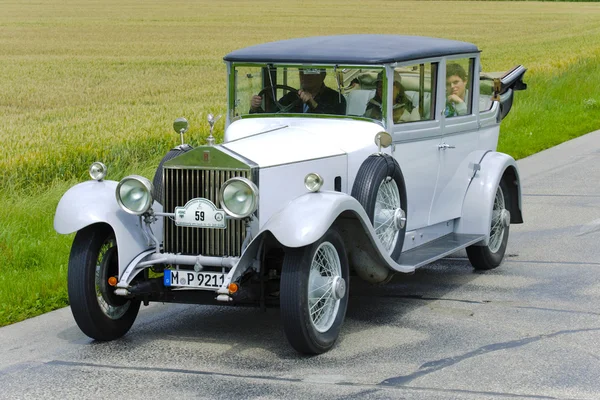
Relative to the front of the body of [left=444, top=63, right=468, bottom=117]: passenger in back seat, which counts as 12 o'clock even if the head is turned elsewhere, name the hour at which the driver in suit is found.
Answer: The driver in suit is roughly at 12 o'clock from the passenger in back seat.

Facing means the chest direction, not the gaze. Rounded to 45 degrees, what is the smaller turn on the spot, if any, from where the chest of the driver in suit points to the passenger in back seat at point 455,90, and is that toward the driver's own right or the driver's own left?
approximately 180°
